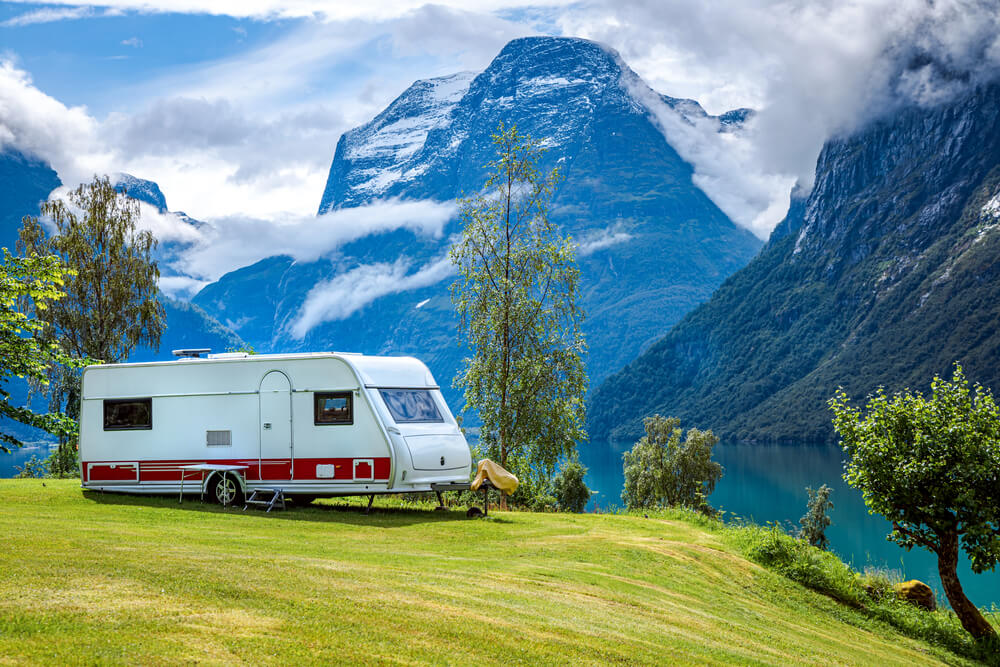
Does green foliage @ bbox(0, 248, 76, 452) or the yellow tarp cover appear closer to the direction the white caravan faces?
the yellow tarp cover

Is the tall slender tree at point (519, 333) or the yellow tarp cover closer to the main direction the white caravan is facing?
the yellow tarp cover

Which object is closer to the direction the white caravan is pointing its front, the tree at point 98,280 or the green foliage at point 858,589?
the green foliage

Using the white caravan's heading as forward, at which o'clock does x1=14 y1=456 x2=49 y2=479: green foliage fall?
The green foliage is roughly at 7 o'clock from the white caravan.

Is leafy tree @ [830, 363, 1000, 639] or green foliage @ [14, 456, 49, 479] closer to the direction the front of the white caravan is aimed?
the leafy tree

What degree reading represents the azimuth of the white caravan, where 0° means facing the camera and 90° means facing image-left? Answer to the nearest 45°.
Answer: approximately 315°

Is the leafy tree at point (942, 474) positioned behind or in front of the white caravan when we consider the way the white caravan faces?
in front

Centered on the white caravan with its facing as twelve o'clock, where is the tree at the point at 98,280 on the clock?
The tree is roughly at 7 o'clock from the white caravan.
